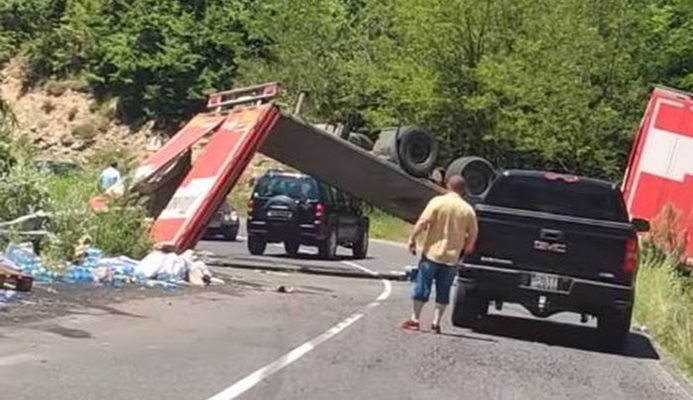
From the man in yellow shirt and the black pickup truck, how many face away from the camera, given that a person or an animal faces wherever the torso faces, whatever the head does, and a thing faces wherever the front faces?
2

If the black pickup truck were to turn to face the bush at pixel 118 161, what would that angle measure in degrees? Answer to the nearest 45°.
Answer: approximately 45° to its left

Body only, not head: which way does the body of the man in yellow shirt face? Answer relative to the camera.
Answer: away from the camera

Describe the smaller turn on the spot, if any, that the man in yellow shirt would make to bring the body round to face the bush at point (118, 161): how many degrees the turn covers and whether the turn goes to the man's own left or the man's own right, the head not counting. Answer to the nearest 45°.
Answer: approximately 45° to the man's own left

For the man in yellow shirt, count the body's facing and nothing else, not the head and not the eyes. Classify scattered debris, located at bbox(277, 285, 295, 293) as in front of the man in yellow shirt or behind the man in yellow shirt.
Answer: in front

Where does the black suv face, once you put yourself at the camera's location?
facing away from the viewer and to the right of the viewer

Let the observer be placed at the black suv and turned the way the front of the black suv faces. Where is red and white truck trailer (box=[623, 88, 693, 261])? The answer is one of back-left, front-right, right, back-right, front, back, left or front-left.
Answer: right

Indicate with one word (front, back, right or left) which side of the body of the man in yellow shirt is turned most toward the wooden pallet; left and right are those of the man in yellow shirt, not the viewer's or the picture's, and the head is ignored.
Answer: left

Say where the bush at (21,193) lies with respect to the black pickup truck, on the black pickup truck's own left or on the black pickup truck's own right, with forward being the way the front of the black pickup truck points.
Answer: on the black pickup truck's own left

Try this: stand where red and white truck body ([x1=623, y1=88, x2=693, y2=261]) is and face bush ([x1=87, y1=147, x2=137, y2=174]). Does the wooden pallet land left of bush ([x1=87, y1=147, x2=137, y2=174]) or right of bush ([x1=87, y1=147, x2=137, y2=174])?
left

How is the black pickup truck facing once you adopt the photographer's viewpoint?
facing away from the viewer

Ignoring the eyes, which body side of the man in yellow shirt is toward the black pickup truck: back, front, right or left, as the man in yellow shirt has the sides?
right
